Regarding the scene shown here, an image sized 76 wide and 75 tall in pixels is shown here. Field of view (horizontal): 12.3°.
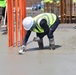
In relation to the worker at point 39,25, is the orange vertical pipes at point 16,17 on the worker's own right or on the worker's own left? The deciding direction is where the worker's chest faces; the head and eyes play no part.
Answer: on the worker's own right

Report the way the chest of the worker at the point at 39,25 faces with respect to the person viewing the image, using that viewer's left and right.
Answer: facing the viewer and to the left of the viewer
